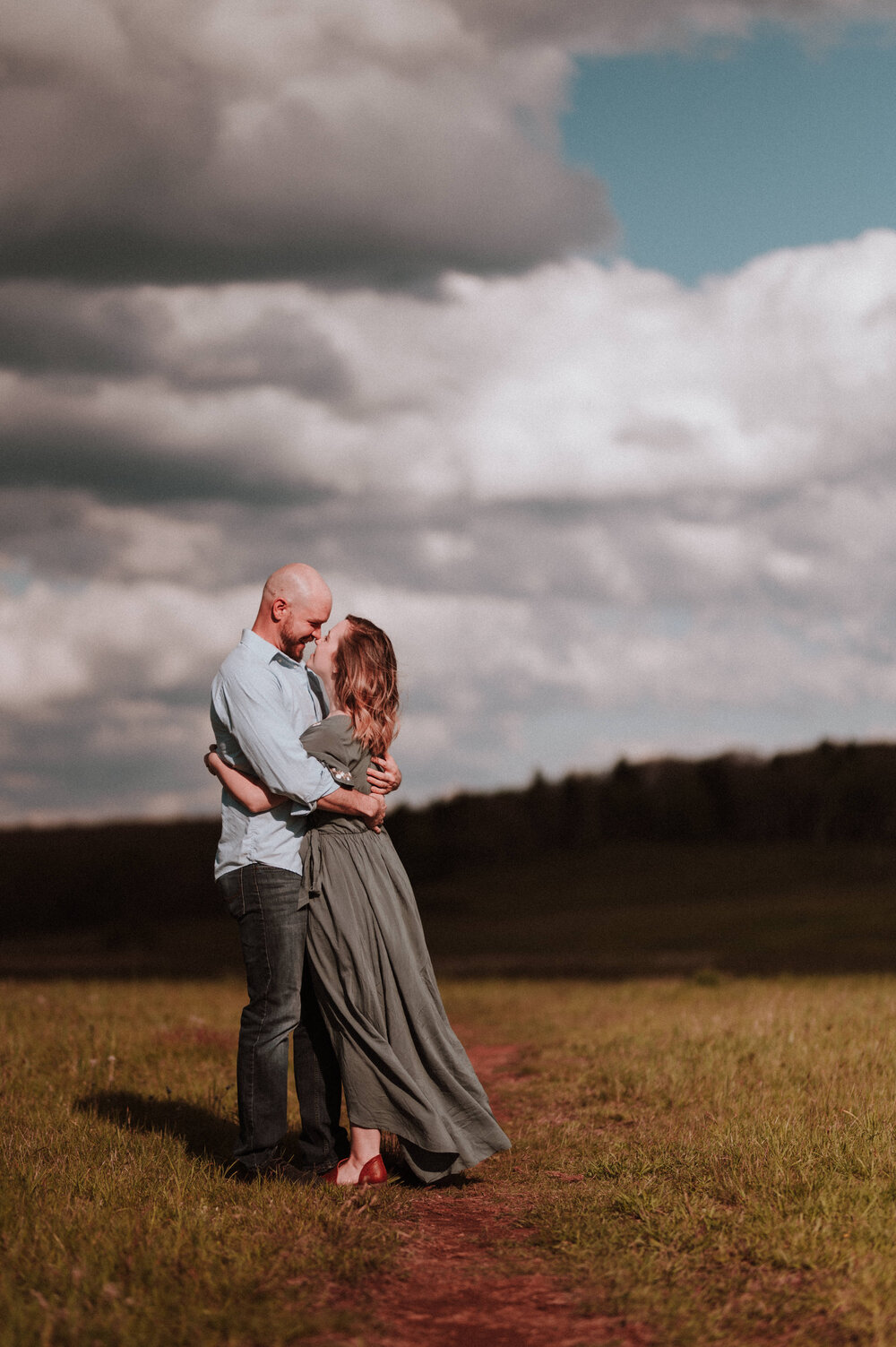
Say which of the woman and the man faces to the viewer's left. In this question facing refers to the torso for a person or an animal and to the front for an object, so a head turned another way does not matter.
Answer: the woman

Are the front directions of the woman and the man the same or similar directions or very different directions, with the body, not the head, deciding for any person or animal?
very different directions

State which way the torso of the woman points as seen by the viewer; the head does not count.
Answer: to the viewer's left

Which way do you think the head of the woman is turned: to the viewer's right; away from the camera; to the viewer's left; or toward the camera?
to the viewer's left

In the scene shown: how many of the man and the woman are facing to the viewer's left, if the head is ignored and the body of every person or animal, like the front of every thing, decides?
1

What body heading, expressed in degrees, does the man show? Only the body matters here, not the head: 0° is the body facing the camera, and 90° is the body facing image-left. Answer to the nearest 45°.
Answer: approximately 270°
